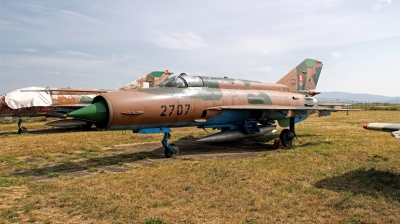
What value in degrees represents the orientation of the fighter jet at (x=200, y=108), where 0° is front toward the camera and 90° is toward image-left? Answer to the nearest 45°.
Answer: approximately 45°

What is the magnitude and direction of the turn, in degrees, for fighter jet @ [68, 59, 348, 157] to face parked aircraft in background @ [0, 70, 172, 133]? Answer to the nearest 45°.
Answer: approximately 90° to its right

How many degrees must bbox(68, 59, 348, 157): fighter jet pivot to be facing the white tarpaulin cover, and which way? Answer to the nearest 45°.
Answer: approximately 90° to its right
